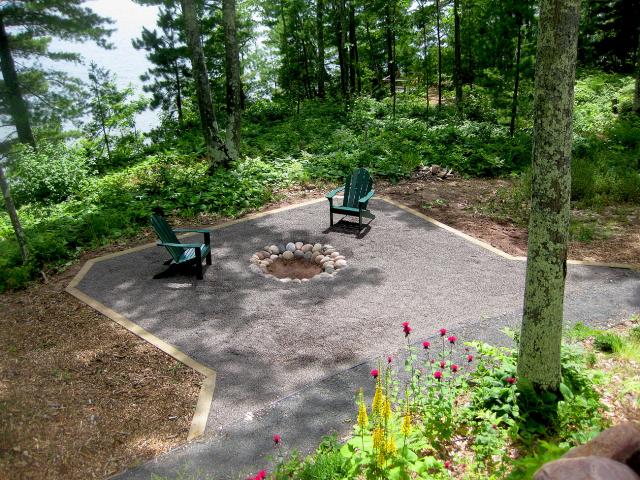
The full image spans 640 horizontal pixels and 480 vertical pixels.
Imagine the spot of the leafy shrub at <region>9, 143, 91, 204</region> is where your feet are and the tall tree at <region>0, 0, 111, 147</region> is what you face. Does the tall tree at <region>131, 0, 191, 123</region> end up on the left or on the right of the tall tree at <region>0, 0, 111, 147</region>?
right

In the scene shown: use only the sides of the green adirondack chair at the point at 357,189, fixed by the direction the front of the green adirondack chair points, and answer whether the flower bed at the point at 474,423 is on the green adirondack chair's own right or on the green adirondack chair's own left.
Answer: on the green adirondack chair's own left

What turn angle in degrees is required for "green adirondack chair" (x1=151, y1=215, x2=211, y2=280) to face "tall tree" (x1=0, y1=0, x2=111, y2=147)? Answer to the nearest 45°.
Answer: approximately 90° to its left

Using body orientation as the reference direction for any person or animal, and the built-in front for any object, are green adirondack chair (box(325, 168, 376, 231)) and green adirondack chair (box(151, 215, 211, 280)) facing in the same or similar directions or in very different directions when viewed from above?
very different directions

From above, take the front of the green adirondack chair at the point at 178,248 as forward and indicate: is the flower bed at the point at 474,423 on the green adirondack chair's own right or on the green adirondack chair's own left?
on the green adirondack chair's own right

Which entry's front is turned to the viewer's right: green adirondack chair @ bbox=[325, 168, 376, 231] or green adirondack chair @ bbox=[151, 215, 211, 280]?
green adirondack chair @ bbox=[151, 215, 211, 280]

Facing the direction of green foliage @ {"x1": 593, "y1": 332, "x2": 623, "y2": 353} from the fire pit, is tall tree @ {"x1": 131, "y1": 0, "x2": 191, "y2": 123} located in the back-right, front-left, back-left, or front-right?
back-left

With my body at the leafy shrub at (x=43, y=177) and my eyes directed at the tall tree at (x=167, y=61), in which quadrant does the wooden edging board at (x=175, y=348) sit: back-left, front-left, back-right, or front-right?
back-right

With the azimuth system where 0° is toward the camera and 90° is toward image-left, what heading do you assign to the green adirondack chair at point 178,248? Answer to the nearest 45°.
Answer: approximately 270°

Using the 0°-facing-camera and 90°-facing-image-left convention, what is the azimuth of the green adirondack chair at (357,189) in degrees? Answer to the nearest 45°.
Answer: approximately 45°

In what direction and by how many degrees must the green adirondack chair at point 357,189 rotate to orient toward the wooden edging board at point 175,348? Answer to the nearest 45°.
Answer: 0° — it already faces it

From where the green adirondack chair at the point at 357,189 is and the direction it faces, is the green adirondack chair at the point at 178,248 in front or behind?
in front

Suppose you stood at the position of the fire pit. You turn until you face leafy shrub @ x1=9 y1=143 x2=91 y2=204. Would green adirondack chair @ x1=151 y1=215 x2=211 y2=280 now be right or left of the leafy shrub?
left

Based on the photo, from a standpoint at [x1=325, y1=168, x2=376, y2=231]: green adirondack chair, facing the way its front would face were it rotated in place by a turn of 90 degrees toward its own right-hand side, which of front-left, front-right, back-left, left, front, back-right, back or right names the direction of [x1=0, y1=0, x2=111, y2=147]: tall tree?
front

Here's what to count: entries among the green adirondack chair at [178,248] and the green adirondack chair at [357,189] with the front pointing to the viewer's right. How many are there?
1

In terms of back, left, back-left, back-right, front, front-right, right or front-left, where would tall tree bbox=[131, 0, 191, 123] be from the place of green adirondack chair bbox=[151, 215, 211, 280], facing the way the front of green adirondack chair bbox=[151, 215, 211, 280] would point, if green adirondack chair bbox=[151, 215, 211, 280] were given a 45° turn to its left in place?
front-left
